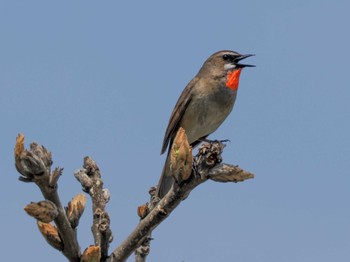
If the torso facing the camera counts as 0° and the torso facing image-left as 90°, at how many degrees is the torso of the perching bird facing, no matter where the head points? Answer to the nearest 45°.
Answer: approximately 270°

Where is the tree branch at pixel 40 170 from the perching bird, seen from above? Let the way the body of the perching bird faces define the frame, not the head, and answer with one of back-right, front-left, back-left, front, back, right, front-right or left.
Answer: right

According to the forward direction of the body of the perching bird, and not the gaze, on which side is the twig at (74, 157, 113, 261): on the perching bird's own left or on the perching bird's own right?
on the perching bird's own right
